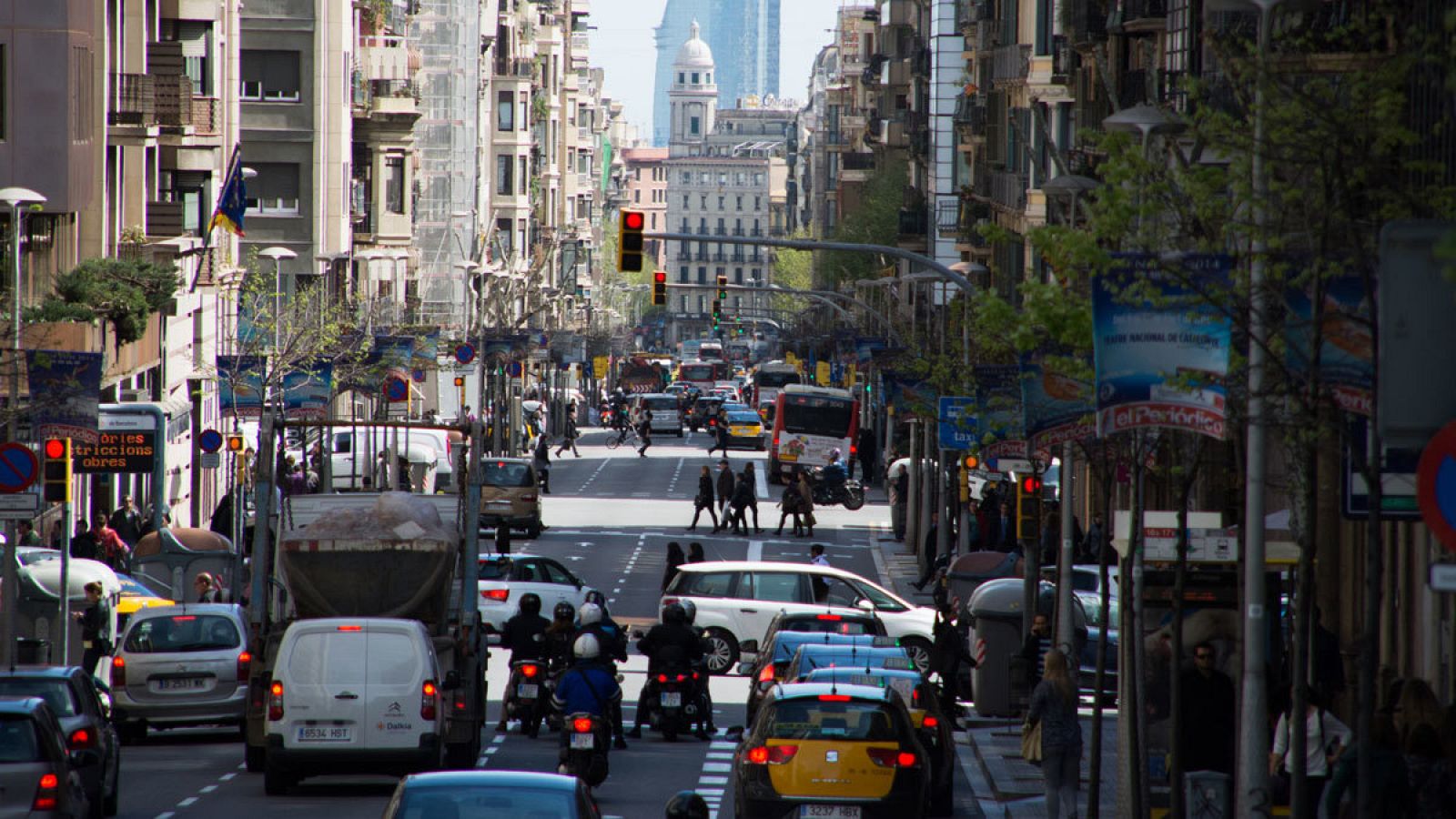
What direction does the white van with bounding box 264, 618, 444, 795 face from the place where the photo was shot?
facing away from the viewer

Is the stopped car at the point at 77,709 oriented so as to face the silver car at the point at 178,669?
yes

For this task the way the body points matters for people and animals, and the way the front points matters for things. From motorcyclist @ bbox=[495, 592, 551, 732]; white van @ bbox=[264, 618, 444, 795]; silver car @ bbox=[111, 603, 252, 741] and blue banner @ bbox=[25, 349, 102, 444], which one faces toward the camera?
the blue banner

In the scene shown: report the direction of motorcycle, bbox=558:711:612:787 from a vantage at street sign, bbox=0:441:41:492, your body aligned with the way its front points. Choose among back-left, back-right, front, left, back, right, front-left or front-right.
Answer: front-left

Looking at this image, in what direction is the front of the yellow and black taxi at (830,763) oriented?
away from the camera

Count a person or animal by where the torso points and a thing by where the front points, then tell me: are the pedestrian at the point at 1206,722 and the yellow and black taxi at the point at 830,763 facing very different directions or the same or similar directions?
very different directions

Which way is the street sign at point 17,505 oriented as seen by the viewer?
toward the camera

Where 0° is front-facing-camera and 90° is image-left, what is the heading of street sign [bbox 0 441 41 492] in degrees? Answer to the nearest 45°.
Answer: approximately 0°

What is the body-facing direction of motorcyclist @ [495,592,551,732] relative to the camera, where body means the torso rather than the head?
away from the camera

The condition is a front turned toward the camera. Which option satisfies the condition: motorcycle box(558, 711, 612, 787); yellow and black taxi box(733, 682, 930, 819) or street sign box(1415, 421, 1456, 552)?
the street sign

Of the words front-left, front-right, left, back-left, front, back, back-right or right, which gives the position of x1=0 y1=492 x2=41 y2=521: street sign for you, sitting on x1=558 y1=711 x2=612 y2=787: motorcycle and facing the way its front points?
front-left

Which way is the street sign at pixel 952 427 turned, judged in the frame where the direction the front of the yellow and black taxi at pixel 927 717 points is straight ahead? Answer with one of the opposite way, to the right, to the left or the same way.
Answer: the opposite way

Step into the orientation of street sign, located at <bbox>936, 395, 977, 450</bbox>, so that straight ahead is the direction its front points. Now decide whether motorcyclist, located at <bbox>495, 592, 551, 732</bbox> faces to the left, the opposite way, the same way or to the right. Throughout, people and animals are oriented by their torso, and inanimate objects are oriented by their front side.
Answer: the opposite way

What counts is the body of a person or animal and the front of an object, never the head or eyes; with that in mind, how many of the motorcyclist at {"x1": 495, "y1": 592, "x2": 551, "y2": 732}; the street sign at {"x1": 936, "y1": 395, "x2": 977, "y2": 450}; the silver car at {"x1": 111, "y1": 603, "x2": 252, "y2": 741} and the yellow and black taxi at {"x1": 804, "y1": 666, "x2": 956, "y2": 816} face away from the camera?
3

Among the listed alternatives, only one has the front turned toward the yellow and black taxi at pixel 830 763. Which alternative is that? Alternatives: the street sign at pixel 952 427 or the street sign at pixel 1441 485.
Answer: the street sign at pixel 952 427

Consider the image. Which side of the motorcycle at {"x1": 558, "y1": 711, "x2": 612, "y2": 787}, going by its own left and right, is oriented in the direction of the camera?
back

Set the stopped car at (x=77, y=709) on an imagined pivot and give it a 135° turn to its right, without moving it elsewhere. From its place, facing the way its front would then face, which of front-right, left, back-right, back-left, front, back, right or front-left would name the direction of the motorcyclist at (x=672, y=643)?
left

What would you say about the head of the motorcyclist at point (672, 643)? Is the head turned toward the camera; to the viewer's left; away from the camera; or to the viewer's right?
away from the camera

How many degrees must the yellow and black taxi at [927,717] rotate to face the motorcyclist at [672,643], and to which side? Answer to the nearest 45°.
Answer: approximately 45° to its left

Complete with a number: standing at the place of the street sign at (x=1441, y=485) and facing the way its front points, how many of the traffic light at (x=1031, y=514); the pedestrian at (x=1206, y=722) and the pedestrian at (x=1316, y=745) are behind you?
3
